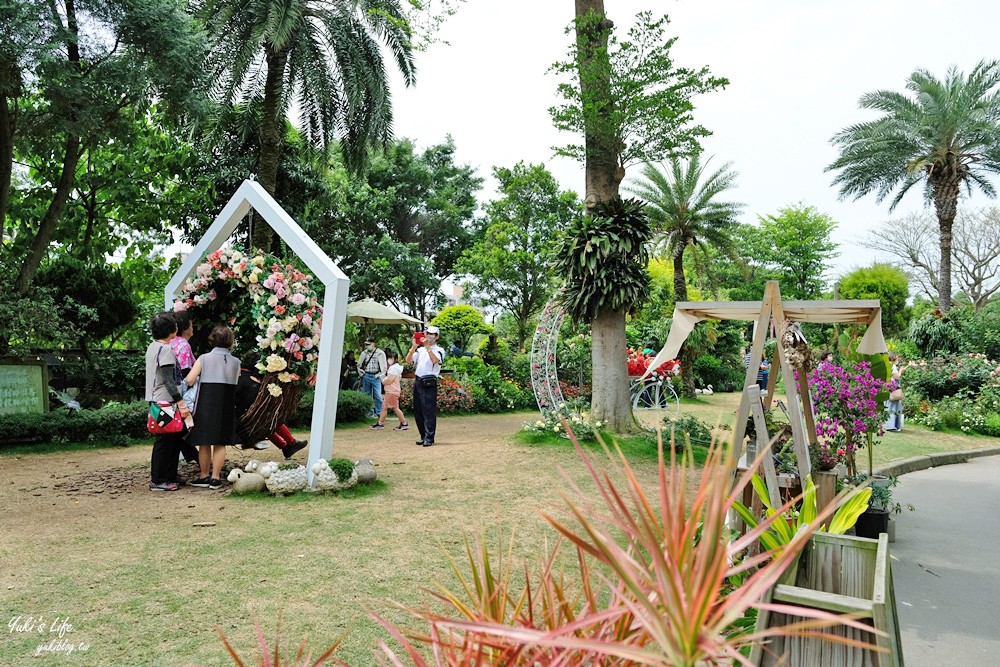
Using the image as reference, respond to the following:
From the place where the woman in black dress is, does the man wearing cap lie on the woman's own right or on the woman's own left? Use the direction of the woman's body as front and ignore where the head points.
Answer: on the woman's own right

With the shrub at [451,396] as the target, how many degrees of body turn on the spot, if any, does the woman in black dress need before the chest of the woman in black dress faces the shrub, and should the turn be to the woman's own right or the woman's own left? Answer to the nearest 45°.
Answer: approximately 90° to the woman's own right

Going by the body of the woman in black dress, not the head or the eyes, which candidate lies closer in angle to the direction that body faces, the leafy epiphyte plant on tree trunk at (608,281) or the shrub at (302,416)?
the shrub

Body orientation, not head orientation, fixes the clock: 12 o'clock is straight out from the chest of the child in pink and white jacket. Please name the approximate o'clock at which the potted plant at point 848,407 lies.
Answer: The potted plant is roughly at 8 o'clock from the child in pink and white jacket.

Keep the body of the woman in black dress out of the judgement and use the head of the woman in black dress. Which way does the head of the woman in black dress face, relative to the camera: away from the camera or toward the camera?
away from the camera

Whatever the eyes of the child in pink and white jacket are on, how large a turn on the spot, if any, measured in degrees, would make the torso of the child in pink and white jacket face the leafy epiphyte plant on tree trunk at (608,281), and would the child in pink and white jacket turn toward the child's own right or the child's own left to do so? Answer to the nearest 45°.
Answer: approximately 135° to the child's own left
